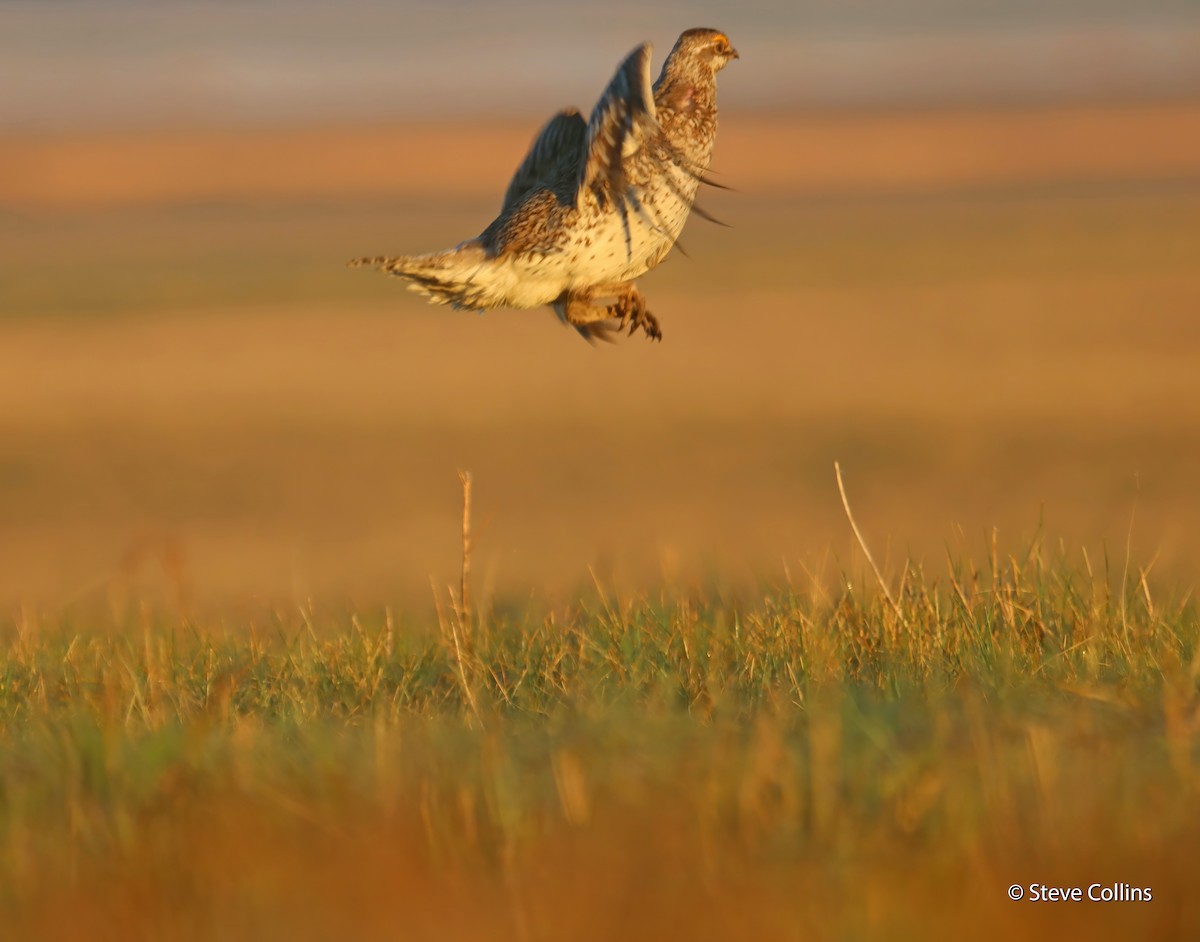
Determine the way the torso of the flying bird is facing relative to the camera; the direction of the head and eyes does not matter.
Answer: to the viewer's right
